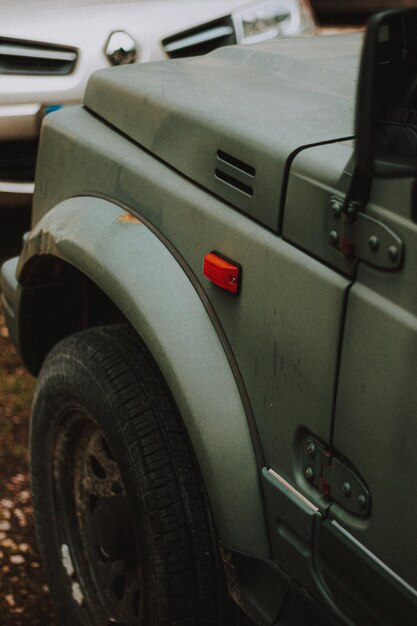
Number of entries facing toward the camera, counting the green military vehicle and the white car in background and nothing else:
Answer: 1

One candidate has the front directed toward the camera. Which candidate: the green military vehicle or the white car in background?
the white car in background

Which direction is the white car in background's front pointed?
toward the camera

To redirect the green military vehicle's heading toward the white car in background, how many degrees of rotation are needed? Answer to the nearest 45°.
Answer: approximately 45° to its right

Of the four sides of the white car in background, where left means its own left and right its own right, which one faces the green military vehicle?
front

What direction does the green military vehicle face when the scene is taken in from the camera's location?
facing away from the viewer and to the left of the viewer
